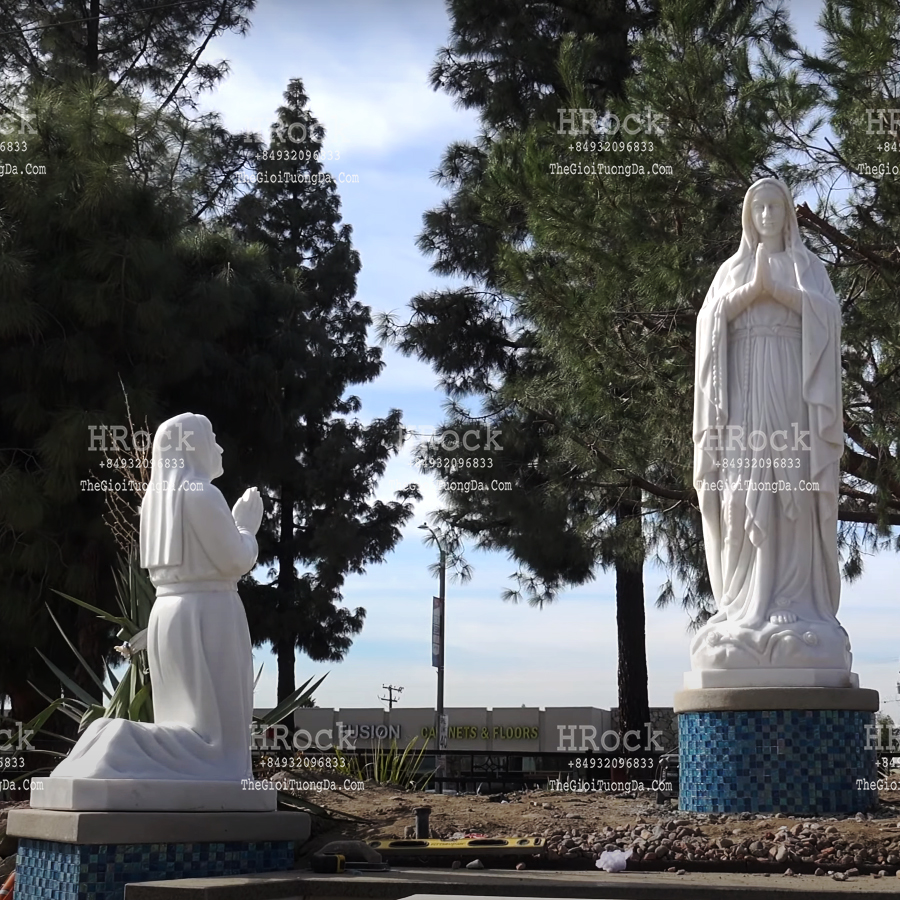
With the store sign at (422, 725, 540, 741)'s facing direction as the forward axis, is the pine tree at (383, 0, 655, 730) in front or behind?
in front

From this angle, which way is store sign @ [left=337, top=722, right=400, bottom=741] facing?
toward the camera

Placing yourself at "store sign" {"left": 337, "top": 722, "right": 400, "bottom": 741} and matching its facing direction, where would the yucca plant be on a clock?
The yucca plant is roughly at 12 o'clock from the store sign.

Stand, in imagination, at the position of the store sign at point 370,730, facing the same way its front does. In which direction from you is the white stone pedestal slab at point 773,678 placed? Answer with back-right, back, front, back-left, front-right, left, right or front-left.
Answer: front

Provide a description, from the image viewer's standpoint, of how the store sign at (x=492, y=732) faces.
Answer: facing the viewer

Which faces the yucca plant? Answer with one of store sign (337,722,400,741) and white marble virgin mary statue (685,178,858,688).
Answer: the store sign

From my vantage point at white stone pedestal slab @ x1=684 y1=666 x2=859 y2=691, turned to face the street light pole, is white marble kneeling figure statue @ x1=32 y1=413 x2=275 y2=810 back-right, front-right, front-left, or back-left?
back-left

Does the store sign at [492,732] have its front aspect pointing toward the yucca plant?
yes

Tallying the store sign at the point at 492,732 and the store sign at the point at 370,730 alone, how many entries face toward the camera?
2

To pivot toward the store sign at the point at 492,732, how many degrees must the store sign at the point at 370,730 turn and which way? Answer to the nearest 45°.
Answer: approximately 90° to its left
